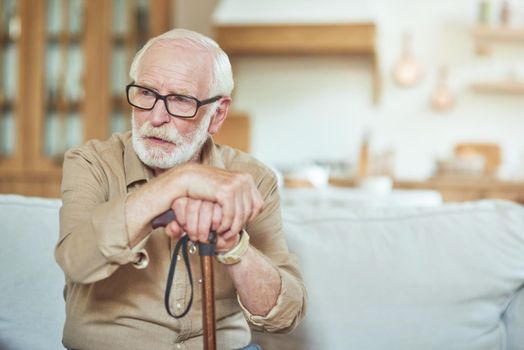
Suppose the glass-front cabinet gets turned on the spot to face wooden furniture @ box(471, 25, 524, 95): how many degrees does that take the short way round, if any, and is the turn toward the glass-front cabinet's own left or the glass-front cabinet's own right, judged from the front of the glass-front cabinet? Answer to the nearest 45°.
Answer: approximately 90° to the glass-front cabinet's own left

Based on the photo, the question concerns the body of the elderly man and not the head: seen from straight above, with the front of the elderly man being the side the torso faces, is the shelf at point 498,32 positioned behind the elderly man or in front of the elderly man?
behind

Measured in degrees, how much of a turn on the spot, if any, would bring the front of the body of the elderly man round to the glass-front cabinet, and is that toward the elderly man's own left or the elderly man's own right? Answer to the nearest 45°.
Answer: approximately 180°

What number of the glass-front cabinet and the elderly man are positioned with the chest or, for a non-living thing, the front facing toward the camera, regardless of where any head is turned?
2

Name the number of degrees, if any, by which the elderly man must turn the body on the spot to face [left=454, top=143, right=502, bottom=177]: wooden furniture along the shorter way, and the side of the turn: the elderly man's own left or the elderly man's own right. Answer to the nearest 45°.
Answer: approximately 135° to the elderly man's own left

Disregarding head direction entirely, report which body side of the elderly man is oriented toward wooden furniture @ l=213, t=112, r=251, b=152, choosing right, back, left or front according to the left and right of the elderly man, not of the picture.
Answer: back

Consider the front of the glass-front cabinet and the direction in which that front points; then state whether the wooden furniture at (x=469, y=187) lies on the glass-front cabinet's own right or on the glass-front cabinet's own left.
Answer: on the glass-front cabinet's own left

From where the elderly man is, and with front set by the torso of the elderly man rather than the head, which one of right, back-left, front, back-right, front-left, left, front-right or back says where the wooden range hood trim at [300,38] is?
back
